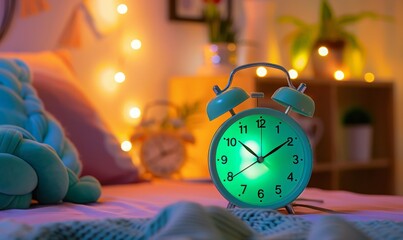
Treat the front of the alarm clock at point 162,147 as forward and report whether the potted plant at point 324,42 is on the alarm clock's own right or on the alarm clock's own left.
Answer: on the alarm clock's own left

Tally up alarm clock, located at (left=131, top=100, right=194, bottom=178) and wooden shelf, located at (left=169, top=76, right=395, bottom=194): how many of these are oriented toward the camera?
2

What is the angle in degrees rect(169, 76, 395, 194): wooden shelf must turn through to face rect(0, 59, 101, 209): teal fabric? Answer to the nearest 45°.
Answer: approximately 45° to its right

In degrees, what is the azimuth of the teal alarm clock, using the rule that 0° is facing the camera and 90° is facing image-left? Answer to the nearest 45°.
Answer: approximately 0°

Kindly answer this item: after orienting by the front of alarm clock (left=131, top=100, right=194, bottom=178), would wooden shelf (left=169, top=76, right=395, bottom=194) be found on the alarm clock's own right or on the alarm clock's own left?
on the alarm clock's own left

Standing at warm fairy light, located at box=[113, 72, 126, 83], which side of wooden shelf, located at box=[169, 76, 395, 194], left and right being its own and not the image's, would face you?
right

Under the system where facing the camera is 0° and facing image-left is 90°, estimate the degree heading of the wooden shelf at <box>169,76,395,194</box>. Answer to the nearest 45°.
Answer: approximately 0°

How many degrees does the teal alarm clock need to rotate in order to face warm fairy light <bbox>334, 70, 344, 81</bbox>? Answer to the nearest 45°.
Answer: approximately 180°
